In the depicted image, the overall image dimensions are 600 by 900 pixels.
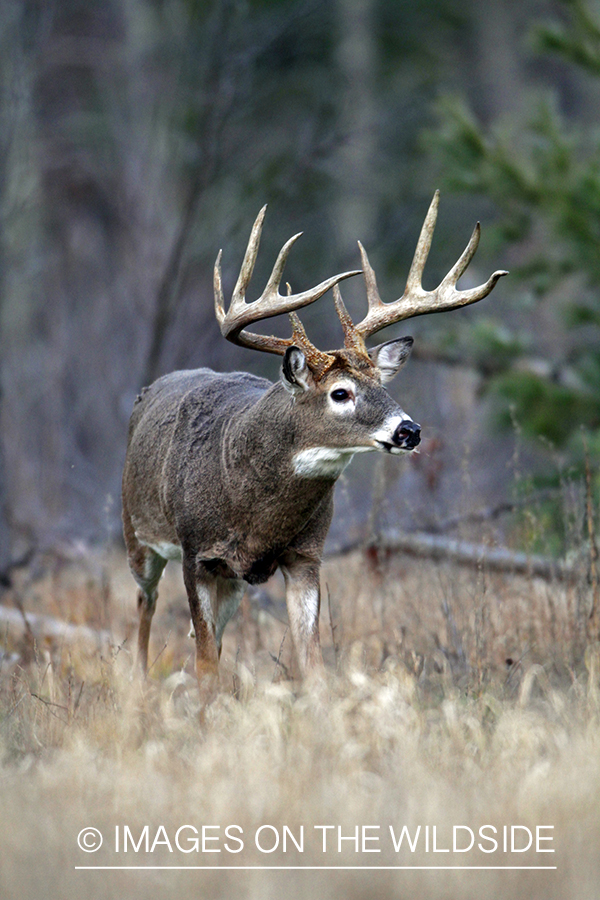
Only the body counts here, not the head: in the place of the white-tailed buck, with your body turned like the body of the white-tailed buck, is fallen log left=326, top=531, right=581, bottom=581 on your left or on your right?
on your left

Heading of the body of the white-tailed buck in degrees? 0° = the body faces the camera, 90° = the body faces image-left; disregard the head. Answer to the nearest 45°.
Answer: approximately 315°
